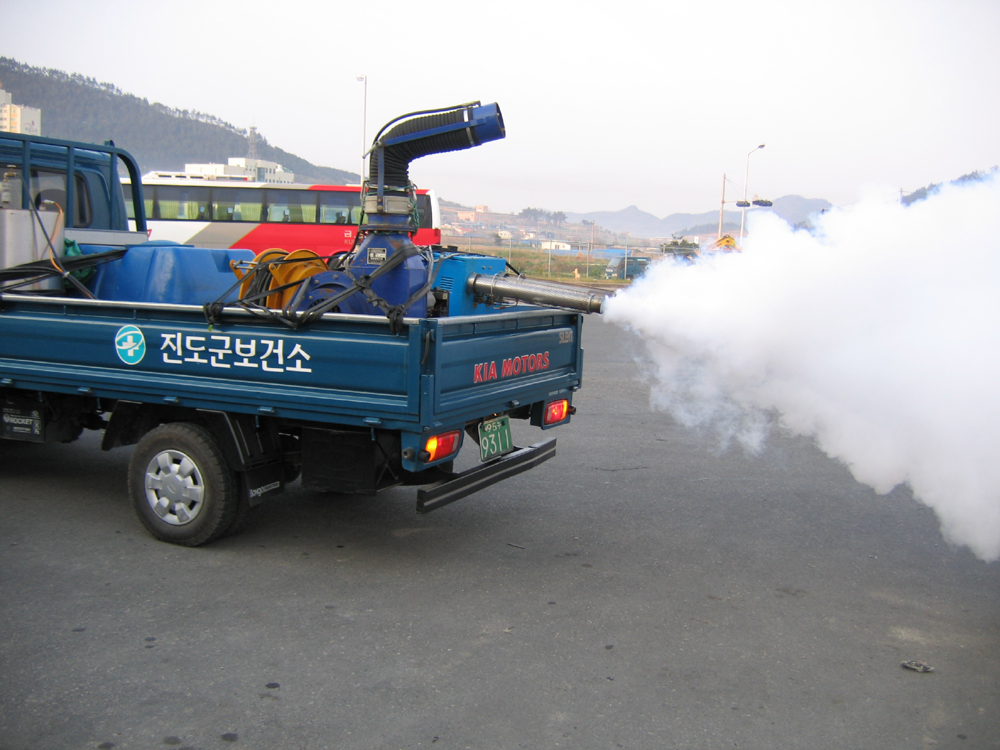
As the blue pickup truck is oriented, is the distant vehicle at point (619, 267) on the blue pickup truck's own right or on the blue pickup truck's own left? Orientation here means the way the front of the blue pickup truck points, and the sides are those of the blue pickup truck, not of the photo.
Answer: on the blue pickup truck's own right

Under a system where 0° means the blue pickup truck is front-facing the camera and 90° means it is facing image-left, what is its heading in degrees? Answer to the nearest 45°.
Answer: approximately 135°

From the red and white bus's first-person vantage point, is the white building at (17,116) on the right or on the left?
on its left
